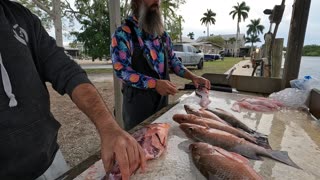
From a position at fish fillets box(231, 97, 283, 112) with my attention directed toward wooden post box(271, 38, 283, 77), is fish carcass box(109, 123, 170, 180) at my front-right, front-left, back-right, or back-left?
back-left

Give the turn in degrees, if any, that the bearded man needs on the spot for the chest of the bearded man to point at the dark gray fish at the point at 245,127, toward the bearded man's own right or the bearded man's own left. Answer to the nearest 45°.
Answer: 0° — they already face it

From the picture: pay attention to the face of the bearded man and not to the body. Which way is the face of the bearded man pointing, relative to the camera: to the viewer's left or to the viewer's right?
to the viewer's right

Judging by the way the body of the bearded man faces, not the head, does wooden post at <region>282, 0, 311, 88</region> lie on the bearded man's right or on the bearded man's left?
on the bearded man's left

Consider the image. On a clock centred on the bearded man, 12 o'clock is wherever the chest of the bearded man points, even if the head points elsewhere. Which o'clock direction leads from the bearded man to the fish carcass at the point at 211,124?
The fish carcass is roughly at 12 o'clock from the bearded man.

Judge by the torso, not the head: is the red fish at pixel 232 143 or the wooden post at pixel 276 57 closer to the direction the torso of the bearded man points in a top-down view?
the red fish

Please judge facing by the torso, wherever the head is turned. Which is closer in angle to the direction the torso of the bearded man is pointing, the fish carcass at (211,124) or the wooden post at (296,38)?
the fish carcass

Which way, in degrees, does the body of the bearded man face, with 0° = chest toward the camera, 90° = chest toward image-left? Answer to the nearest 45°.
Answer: approximately 315°

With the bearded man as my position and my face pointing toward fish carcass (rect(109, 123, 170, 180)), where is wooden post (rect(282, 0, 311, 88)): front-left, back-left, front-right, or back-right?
back-left

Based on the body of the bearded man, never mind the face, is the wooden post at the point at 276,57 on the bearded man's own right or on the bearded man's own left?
on the bearded man's own left

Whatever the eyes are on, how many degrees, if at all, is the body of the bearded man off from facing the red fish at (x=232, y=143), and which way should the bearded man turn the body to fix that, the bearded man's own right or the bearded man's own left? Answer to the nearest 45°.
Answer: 0° — they already face it

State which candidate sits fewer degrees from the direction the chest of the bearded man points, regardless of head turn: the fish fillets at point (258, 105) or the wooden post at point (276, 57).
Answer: the fish fillets
